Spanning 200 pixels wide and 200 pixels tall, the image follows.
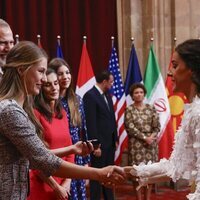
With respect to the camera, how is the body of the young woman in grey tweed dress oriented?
to the viewer's right

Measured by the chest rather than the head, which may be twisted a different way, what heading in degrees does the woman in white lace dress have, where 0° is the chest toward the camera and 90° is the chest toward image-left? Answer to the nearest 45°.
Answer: approximately 90°

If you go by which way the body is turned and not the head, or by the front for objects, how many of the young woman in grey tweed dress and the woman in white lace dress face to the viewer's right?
1

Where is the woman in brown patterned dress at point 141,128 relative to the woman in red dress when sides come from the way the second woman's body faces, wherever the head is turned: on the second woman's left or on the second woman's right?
on the second woman's left

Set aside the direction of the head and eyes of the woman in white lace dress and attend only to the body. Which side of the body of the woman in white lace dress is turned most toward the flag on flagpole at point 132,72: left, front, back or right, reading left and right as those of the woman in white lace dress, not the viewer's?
right

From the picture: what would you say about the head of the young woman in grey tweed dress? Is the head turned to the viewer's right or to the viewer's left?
to the viewer's right

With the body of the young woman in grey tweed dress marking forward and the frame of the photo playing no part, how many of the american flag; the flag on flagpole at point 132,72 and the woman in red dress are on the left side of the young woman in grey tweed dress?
3
